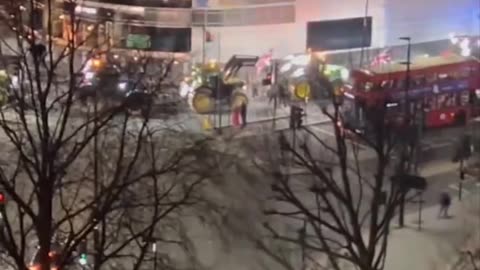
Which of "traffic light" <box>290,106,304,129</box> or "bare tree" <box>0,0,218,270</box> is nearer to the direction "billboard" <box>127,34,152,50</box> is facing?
the bare tree

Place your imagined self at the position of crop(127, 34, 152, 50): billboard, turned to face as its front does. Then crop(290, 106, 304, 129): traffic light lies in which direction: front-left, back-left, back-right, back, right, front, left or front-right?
left

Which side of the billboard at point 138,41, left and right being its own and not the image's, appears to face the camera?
front

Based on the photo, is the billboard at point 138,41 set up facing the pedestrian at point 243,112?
no

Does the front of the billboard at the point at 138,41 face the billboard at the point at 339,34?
no

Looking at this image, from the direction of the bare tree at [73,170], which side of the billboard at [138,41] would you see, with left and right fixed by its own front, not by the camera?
front

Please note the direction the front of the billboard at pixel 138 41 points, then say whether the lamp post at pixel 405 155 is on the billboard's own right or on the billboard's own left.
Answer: on the billboard's own left

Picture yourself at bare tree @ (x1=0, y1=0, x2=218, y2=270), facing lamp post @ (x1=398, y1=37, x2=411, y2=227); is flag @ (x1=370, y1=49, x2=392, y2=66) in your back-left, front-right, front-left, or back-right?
front-left

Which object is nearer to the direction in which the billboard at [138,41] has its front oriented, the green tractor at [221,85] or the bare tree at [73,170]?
the bare tree

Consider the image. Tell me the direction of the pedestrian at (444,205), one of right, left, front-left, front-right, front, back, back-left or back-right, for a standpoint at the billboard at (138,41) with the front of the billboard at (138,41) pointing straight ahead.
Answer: left
